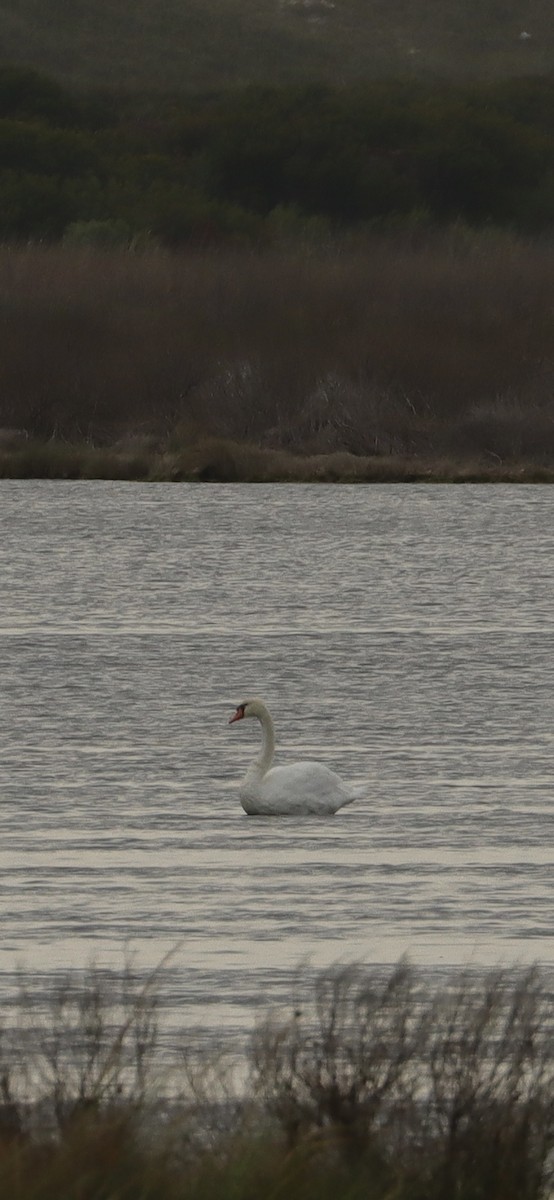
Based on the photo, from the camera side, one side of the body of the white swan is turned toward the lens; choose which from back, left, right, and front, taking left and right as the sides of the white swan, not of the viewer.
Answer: left
